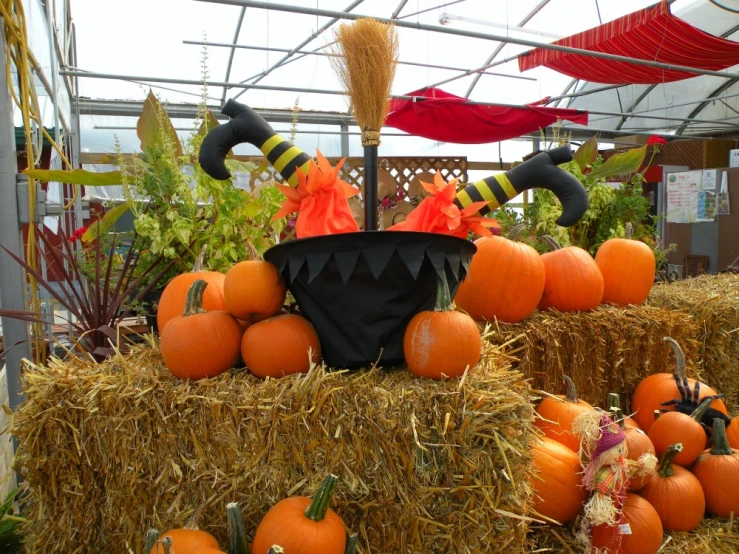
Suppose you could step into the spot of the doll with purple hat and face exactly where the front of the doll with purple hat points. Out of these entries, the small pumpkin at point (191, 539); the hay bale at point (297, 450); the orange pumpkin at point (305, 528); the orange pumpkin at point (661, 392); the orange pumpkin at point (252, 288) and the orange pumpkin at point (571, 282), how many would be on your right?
4

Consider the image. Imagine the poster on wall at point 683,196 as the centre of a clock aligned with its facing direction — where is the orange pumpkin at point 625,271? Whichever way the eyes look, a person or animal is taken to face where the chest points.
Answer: The orange pumpkin is roughly at 12 o'clock from the poster on wall.

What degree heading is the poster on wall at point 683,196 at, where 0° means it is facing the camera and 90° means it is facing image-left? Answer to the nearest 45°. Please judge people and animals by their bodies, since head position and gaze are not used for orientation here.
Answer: approximately 0°

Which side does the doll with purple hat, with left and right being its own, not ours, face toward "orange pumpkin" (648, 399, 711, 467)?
left

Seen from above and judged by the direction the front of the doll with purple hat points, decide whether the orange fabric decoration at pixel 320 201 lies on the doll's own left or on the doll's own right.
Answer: on the doll's own right

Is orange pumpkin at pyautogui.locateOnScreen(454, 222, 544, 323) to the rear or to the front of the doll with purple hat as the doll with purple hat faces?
to the rear

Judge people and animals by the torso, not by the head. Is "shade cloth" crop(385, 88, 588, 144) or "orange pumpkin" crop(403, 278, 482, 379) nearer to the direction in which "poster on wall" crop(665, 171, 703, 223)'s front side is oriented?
the orange pumpkin

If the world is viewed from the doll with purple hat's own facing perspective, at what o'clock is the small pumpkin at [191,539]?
The small pumpkin is roughly at 3 o'clock from the doll with purple hat.

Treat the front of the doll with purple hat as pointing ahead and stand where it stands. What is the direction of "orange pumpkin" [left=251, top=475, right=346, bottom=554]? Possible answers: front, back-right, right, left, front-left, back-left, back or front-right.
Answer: right
